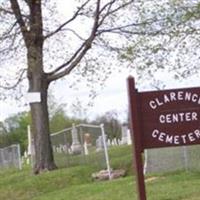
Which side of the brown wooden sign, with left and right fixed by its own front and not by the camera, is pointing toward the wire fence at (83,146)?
back

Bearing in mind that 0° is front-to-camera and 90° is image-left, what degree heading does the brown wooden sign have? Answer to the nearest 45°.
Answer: approximately 0°

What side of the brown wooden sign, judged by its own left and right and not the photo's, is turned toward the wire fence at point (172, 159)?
back

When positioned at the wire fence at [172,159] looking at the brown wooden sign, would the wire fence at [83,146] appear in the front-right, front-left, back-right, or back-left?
back-right

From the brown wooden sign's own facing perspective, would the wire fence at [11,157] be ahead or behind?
behind
